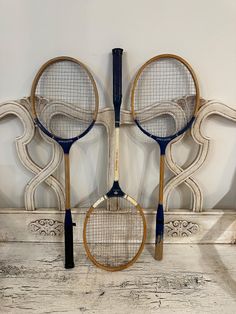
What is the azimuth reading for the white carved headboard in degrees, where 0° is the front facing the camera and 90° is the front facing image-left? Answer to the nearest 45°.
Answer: approximately 0°
